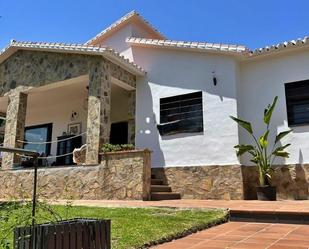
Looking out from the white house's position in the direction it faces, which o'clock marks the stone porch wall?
The stone porch wall is roughly at 3 o'clock from the white house.

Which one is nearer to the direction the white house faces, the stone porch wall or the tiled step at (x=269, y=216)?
the tiled step

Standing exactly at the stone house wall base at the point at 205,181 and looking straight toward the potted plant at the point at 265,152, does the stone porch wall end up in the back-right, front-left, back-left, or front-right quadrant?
back-right

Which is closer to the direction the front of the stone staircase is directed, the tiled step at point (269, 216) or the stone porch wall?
the tiled step
